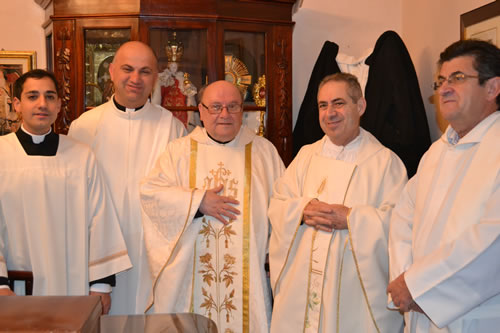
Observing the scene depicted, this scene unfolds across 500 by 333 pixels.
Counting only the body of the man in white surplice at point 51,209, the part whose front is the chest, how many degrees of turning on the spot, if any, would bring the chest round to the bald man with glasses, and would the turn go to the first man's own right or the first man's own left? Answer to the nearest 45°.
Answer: approximately 90° to the first man's own left

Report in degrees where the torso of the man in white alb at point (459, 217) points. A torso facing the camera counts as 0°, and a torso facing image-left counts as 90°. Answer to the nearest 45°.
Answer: approximately 45°

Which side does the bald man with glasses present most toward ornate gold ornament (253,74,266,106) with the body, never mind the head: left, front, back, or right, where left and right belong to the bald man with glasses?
back

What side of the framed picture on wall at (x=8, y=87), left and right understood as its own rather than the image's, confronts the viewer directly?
front

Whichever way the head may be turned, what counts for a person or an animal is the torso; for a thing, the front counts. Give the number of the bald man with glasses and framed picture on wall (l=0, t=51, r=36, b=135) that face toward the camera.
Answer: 2

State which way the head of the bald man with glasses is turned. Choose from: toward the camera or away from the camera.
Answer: toward the camera

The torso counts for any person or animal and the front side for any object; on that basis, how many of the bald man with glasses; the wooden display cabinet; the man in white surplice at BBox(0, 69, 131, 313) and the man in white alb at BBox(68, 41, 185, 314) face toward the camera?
4

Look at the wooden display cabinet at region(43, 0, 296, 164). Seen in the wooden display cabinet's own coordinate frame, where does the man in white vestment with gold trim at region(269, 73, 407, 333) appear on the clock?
The man in white vestment with gold trim is roughly at 11 o'clock from the wooden display cabinet.

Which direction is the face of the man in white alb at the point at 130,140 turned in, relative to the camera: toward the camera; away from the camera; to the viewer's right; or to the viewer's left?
toward the camera

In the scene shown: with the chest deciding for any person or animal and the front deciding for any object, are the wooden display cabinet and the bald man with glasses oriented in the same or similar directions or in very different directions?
same or similar directions

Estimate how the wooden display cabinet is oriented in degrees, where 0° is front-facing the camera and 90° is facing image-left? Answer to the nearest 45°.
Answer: approximately 0°

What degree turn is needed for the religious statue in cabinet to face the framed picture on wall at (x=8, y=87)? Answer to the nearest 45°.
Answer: approximately 90° to its right

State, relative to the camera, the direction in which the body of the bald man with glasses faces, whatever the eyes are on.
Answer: toward the camera

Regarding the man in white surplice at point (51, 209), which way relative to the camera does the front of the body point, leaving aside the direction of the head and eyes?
toward the camera

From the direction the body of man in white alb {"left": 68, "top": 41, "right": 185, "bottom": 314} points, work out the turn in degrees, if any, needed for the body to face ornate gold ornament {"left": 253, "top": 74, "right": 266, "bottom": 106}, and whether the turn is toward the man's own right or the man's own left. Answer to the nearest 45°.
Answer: approximately 135° to the man's own left

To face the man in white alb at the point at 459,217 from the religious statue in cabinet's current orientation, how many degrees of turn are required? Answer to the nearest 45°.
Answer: approximately 45° to its left

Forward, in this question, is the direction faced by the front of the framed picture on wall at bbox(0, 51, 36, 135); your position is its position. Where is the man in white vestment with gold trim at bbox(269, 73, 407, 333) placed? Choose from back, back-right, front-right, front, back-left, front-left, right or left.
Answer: front-left
